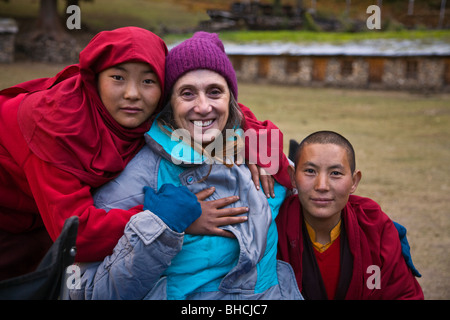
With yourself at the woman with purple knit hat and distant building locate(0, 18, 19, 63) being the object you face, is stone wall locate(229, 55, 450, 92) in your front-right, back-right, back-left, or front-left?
front-right

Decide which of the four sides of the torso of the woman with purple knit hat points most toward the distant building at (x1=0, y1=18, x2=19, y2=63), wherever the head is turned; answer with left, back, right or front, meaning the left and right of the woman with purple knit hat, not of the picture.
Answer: back

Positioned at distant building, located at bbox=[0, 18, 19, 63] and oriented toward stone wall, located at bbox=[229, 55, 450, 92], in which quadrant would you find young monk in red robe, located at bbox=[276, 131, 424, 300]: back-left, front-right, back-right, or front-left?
front-right

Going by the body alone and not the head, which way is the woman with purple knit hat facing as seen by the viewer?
toward the camera

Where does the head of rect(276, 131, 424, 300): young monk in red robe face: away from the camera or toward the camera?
toward the camera

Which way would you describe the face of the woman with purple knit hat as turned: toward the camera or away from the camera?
toward the camera

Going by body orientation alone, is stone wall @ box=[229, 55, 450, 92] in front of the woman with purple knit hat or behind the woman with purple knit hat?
behind

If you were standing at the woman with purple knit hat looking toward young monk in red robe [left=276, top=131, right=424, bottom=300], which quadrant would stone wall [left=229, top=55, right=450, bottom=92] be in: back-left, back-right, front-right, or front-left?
front-left

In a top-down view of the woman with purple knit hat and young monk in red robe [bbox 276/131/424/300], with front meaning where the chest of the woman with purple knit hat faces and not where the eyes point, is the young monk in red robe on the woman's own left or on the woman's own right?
on the woman's own left
